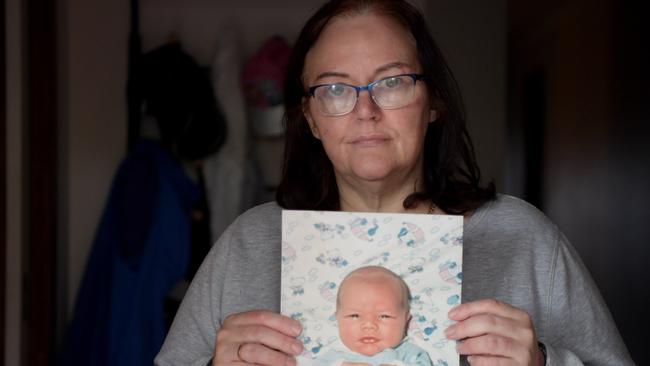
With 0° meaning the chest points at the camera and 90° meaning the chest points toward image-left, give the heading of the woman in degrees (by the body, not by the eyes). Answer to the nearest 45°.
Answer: approximately 0°

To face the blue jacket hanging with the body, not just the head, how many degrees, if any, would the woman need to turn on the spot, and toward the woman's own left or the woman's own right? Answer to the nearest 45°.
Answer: approximately 135° to the woman's own right
